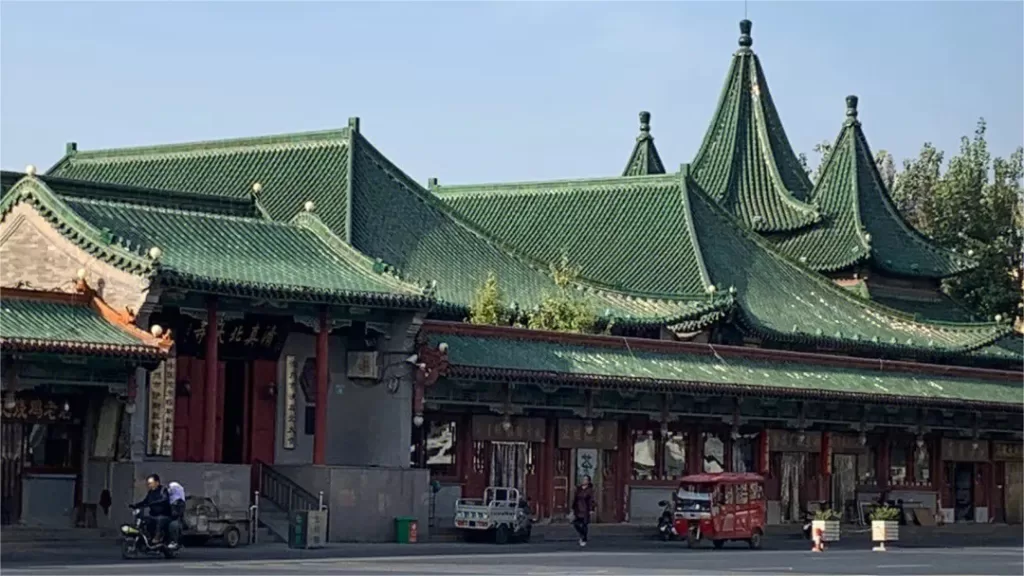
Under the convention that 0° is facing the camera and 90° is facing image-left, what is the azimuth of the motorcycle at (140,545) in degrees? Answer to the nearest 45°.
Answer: approximately 90°

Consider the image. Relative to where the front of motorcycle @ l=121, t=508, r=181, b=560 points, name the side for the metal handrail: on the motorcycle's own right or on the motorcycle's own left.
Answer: on the motorcycle's own right

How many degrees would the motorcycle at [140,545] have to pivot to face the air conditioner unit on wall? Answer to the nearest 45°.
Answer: approximately 135° to its right

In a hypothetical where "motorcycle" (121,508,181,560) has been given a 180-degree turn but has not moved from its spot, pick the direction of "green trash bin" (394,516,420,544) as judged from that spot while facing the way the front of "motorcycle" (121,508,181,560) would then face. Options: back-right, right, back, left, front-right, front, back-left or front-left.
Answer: front-left

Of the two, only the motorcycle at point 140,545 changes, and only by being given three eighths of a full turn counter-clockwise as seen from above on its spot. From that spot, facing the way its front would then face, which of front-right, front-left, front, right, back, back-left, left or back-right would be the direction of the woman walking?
left
